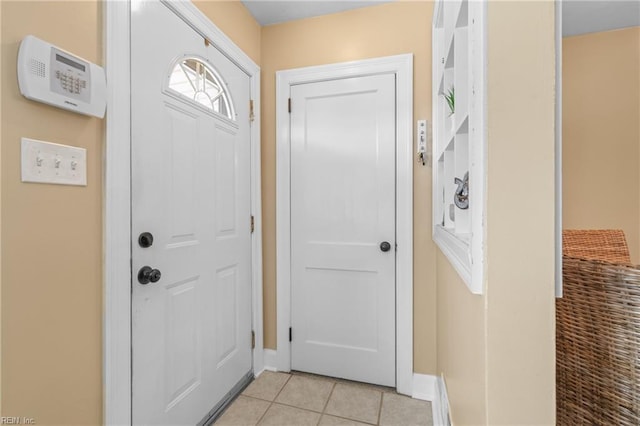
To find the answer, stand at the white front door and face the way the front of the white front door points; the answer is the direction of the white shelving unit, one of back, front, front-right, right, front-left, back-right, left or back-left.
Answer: front

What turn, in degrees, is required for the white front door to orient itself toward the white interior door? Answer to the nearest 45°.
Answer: approximately 45° to its left

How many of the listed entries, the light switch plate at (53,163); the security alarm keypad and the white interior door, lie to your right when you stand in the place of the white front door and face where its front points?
2

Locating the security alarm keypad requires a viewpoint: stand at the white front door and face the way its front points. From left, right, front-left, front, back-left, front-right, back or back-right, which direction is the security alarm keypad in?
right

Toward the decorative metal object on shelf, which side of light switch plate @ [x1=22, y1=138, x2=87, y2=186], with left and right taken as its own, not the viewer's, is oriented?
front

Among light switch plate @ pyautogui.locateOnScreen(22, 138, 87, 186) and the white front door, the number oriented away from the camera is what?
0

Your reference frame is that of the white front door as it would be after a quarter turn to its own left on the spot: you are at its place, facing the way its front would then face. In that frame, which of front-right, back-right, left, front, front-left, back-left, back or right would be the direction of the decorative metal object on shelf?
right

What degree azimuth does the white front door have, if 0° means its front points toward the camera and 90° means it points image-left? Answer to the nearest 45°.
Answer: approximately 315°

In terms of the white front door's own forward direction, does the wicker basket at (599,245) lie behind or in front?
in front

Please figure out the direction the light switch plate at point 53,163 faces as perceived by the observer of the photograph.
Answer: facing the viewer and to the right of the viewer
